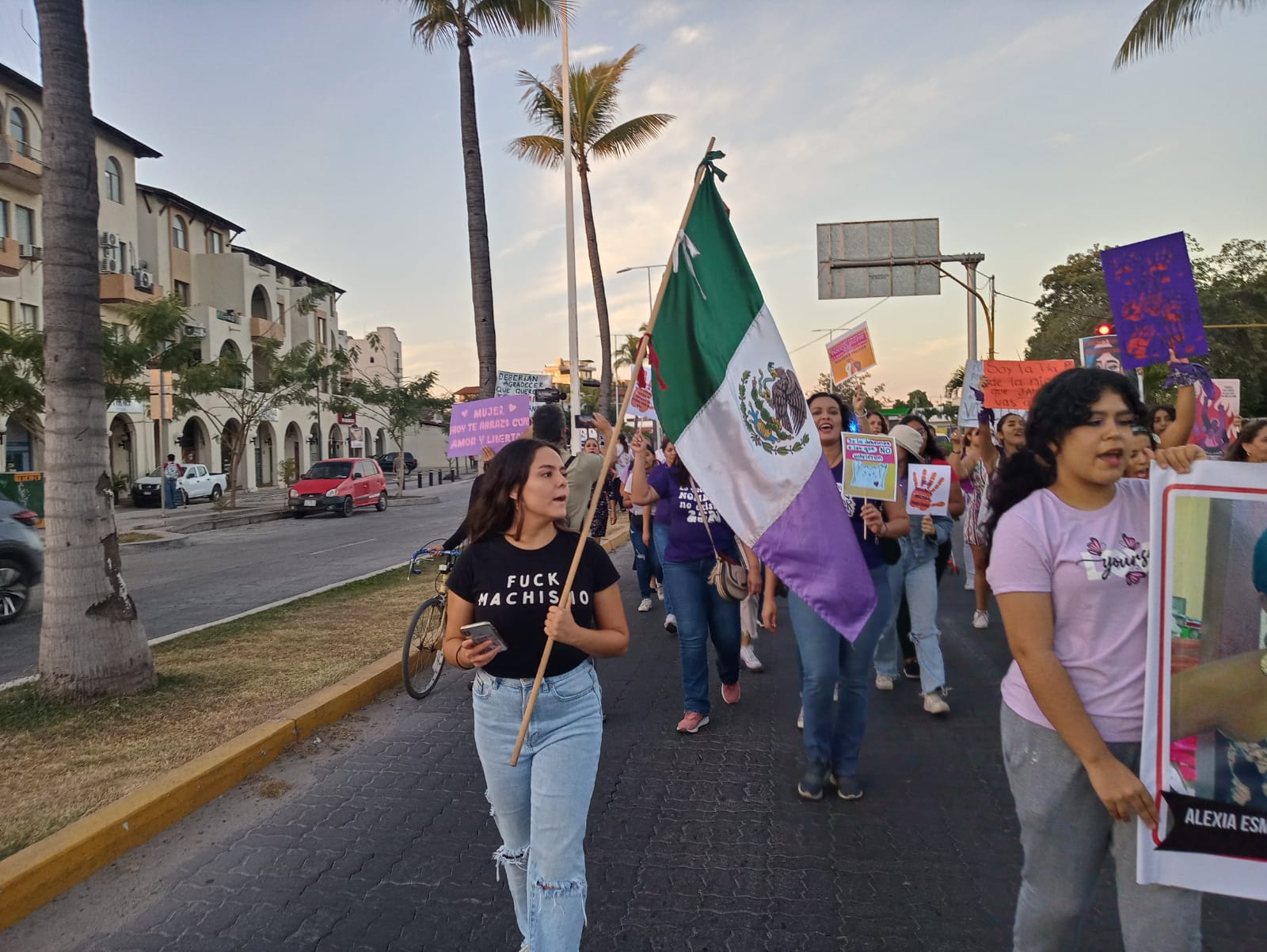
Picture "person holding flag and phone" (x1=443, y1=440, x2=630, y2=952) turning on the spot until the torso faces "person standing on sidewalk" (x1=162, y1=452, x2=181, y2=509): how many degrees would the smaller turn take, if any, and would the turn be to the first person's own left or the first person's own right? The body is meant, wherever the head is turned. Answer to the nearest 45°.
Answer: approximately 135° to the first person's own right

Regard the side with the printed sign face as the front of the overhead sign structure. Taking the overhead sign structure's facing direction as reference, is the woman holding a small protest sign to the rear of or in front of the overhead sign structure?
to the rear

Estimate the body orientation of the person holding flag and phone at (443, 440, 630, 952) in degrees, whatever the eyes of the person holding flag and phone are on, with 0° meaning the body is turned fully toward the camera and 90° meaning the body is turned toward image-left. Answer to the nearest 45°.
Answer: approximately 0°

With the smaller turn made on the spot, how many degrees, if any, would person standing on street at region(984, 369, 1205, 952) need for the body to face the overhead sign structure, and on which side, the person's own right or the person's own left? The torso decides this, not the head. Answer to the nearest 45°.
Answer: approximately 135° to the person's own left

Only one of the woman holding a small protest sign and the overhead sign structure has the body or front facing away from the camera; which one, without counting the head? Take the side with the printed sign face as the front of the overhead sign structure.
the overhead sign structure

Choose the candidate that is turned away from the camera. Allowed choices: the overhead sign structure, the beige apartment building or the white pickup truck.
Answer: the overhead sign structure
